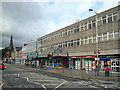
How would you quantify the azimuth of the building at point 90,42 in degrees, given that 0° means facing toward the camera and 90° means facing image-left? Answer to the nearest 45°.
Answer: approximately 45°
